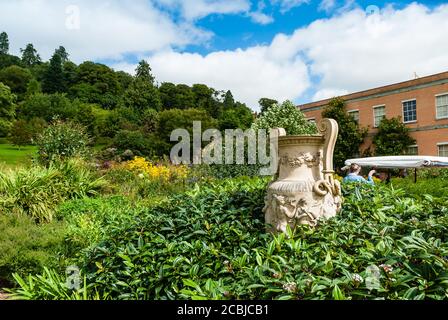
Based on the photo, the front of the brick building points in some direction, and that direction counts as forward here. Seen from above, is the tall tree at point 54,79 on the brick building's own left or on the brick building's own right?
on the brick building's own right

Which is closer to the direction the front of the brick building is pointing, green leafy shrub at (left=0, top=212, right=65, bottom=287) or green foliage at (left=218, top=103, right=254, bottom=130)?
the green leafy shrub

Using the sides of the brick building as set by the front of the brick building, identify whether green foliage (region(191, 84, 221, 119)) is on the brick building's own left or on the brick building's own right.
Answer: on the brick building's own right

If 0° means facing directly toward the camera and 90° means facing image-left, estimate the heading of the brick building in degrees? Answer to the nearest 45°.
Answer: approximately 45°

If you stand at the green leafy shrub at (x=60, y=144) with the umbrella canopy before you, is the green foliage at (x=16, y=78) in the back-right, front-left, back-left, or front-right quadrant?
back-left

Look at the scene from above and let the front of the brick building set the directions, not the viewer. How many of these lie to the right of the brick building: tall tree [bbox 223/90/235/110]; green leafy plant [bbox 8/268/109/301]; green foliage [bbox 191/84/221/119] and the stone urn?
2

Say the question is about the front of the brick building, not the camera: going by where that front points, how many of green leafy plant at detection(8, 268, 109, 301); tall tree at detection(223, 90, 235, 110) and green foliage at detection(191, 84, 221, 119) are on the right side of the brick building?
2

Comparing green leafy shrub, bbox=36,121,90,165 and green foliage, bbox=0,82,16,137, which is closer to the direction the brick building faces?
the green leafy shrub

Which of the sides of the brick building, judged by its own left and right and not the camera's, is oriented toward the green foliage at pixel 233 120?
right
